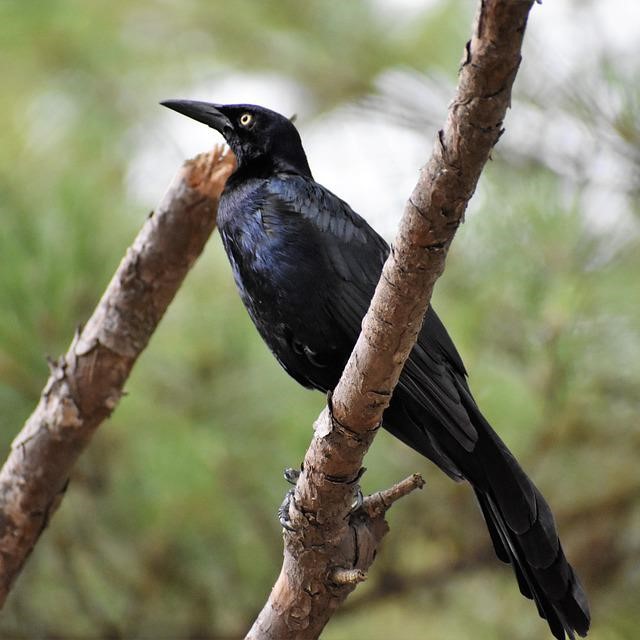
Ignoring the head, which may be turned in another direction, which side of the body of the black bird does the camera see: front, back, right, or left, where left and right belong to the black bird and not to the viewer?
left

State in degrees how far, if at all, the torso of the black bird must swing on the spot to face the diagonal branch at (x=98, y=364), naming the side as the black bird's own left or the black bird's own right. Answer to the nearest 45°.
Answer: approximately 45° to the black bird's own right
